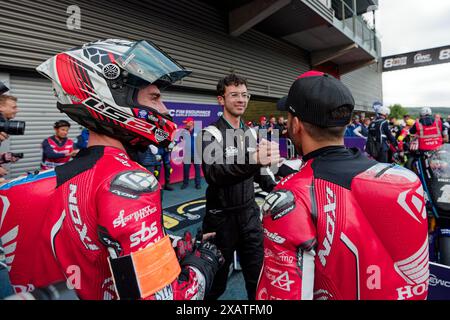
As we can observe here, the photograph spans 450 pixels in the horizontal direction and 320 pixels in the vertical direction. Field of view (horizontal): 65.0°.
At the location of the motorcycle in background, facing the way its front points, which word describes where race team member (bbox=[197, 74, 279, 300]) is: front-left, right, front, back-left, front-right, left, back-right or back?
front-right

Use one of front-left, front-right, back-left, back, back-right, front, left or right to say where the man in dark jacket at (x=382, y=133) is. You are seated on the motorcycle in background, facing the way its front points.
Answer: back

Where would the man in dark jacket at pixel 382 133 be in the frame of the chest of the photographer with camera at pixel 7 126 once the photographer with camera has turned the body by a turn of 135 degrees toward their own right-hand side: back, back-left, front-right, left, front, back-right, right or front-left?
back-left

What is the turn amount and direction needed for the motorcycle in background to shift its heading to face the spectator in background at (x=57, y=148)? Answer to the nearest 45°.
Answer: approximately 90° to its right

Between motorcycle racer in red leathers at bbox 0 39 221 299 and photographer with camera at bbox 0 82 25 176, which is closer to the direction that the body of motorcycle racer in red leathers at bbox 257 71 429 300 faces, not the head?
the photographer with camera

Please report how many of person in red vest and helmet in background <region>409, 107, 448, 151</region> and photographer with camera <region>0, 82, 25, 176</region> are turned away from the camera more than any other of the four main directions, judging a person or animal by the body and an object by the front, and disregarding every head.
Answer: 1

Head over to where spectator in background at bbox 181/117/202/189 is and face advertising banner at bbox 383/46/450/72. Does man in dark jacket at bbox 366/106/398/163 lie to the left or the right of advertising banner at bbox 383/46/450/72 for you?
right

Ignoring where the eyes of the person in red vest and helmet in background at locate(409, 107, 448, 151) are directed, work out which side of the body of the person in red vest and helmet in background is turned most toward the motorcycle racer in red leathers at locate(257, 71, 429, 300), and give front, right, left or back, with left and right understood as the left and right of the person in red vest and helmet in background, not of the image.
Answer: back

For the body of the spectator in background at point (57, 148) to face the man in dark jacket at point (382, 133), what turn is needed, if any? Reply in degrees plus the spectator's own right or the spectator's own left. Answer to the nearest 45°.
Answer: approximately 45° to the spectator's own left

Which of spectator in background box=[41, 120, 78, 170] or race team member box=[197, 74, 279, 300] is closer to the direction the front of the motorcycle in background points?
the race team member

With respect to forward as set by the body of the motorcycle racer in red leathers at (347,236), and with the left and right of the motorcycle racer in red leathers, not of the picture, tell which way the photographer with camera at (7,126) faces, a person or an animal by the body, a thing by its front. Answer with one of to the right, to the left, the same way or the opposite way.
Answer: to the right

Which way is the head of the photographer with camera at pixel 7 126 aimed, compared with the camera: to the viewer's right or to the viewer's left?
to the viewer's right

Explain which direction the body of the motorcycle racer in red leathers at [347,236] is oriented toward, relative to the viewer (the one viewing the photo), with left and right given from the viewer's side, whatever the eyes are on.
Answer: facing away from the viewer and to the left of the viewer

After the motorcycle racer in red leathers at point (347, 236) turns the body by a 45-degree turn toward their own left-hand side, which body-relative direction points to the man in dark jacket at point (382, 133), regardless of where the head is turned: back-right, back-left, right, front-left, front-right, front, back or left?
right

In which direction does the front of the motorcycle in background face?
toward the camera

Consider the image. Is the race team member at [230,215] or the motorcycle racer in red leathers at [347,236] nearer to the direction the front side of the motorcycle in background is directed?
the motorcycle racer in red leathers

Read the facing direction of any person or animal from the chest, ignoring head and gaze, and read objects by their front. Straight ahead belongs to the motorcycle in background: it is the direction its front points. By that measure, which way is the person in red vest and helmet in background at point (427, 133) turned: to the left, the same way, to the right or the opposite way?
the opposite way

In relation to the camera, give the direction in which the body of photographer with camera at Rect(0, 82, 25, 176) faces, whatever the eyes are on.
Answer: to the viewer's right
